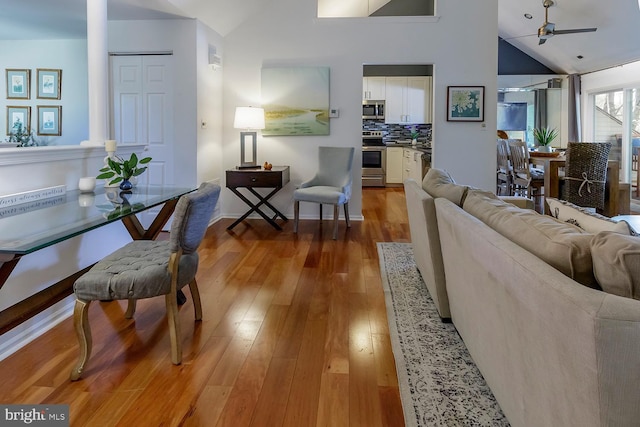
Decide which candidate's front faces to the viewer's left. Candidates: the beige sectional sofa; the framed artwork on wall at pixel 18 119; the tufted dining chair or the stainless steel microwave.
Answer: the tufted dining chair

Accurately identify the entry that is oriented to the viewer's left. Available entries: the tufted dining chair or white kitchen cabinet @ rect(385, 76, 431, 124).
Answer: the tufted dining chair

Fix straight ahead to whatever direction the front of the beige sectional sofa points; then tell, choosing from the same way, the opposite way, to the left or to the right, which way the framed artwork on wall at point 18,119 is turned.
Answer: to the right

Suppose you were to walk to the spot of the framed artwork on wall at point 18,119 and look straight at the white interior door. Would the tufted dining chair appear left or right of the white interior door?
right

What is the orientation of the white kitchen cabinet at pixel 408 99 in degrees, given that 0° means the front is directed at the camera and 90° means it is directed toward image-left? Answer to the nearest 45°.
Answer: approximately 0°

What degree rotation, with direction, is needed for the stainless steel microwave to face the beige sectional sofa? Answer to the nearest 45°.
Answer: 0° — it already faces it
